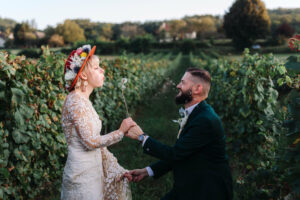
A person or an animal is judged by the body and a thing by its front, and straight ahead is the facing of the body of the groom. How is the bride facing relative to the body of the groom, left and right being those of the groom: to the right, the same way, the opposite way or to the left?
the opposite way

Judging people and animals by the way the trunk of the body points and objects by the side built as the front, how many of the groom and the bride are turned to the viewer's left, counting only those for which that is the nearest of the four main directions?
1

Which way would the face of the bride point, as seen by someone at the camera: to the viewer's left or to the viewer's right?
to the viewer's right

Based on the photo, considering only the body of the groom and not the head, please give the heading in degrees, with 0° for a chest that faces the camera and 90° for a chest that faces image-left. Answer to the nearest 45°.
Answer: approximately 90°

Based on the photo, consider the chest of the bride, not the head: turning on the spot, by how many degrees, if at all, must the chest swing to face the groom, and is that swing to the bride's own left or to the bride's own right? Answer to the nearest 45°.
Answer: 0° — they already face them

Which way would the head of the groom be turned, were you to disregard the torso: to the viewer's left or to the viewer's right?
to the viewer's left

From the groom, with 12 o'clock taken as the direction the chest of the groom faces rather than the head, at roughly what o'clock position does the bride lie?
The bride is roughly at 12 o'clock from the groom.

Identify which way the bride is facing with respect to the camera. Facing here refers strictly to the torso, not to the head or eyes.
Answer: to the viewer's right
